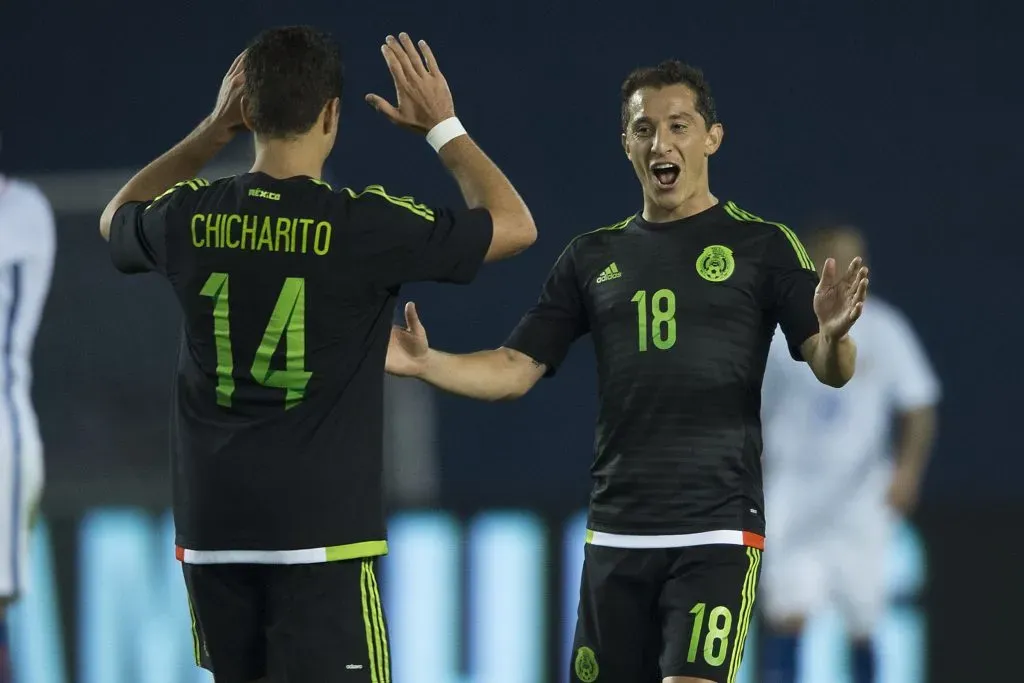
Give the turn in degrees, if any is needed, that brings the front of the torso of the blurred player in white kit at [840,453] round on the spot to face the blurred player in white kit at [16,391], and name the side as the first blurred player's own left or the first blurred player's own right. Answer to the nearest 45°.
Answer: approximately 90° to the first blurred player's own right

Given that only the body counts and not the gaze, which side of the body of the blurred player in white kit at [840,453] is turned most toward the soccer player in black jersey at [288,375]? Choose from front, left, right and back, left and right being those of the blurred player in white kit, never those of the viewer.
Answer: front

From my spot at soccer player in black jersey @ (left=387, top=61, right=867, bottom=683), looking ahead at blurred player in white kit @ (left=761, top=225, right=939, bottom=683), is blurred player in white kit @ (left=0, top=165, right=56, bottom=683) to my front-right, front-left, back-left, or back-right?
front-left

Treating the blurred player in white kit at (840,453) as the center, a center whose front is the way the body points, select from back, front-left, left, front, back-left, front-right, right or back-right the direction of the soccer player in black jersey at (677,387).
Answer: front

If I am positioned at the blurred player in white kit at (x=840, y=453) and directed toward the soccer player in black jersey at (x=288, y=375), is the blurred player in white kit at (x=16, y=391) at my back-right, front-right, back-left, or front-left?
front-right

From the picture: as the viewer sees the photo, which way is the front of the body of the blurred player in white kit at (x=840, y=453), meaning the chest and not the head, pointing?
toward the camera

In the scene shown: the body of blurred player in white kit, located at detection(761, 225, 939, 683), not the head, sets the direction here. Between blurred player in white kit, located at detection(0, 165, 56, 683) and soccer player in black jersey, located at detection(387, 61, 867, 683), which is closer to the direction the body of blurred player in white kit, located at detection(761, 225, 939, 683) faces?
the soccer player in black jersey

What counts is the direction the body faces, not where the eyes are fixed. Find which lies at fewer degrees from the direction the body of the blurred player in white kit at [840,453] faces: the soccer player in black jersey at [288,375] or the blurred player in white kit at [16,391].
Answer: the soccer player in black jersey
